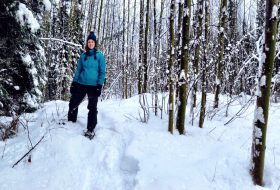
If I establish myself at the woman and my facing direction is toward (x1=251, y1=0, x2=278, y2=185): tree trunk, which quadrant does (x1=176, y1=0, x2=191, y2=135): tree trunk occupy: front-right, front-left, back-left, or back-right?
front-left

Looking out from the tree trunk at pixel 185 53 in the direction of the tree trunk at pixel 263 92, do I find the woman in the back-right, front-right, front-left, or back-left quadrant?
back-right

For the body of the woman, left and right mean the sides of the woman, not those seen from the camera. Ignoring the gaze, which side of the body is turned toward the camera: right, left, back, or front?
front

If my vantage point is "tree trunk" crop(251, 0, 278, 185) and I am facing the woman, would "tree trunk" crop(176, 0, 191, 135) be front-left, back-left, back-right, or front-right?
front-right

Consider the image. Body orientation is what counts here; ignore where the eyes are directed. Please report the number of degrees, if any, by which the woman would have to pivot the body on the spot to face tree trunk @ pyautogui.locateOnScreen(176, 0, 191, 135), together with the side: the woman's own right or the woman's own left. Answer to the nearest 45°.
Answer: approximately 45° to the woman's own left

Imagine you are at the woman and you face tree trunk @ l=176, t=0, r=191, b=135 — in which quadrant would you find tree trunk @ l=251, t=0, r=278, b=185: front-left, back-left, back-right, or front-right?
front-right

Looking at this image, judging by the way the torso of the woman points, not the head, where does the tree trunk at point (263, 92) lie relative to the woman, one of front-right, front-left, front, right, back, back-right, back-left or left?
front-left
